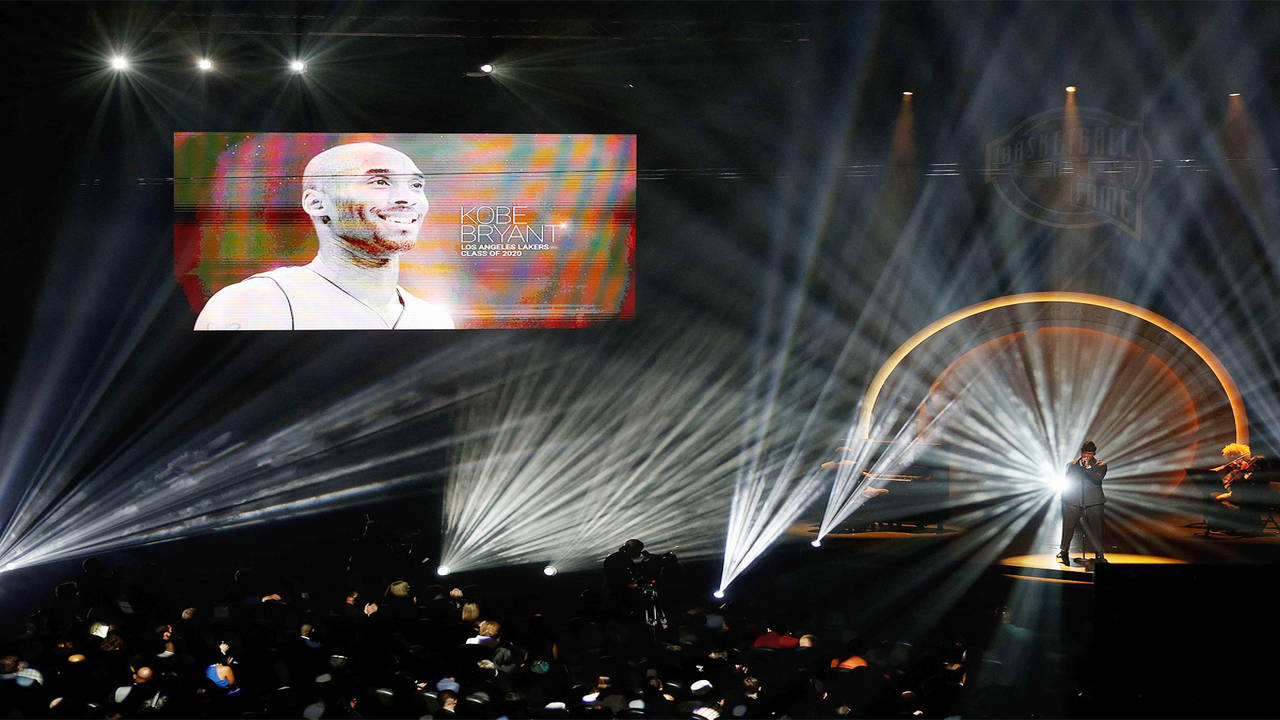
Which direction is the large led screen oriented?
toward the camera

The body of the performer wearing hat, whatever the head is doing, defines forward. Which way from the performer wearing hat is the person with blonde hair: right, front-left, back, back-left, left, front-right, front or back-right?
back-left

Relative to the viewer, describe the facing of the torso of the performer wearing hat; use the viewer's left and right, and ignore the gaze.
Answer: facing the viewer

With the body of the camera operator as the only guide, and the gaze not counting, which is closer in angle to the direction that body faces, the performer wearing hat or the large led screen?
the performer wearing hat

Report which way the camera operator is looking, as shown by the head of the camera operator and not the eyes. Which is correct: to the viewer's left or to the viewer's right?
to the viewer's right

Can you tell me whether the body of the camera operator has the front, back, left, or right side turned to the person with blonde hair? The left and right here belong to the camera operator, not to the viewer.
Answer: front

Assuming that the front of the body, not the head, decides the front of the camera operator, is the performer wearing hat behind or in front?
in front

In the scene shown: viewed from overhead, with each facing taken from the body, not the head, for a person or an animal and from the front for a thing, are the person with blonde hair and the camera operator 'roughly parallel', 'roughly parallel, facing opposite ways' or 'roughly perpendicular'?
roughly parallel, facing opposite ways

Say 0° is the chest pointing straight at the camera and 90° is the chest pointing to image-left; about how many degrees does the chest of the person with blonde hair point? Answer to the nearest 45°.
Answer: approximately 45°

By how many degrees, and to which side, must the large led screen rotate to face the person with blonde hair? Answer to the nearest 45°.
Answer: approximately 90° to its left

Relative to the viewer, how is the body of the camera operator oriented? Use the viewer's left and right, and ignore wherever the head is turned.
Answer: facing to the right of the viewer

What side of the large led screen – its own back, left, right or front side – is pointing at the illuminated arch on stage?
left

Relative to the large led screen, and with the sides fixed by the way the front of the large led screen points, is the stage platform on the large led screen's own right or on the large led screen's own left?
on the large led screen's own left

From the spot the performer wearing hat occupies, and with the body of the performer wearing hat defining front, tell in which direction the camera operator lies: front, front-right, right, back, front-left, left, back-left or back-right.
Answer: front-right

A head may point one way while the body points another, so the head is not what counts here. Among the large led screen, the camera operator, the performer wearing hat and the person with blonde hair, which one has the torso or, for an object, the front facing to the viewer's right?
the camera operator

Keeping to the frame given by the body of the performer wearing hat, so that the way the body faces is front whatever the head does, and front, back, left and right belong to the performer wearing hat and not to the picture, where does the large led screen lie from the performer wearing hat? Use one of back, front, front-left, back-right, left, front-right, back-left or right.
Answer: right

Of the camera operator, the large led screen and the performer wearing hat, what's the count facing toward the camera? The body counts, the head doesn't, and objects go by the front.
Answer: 2
